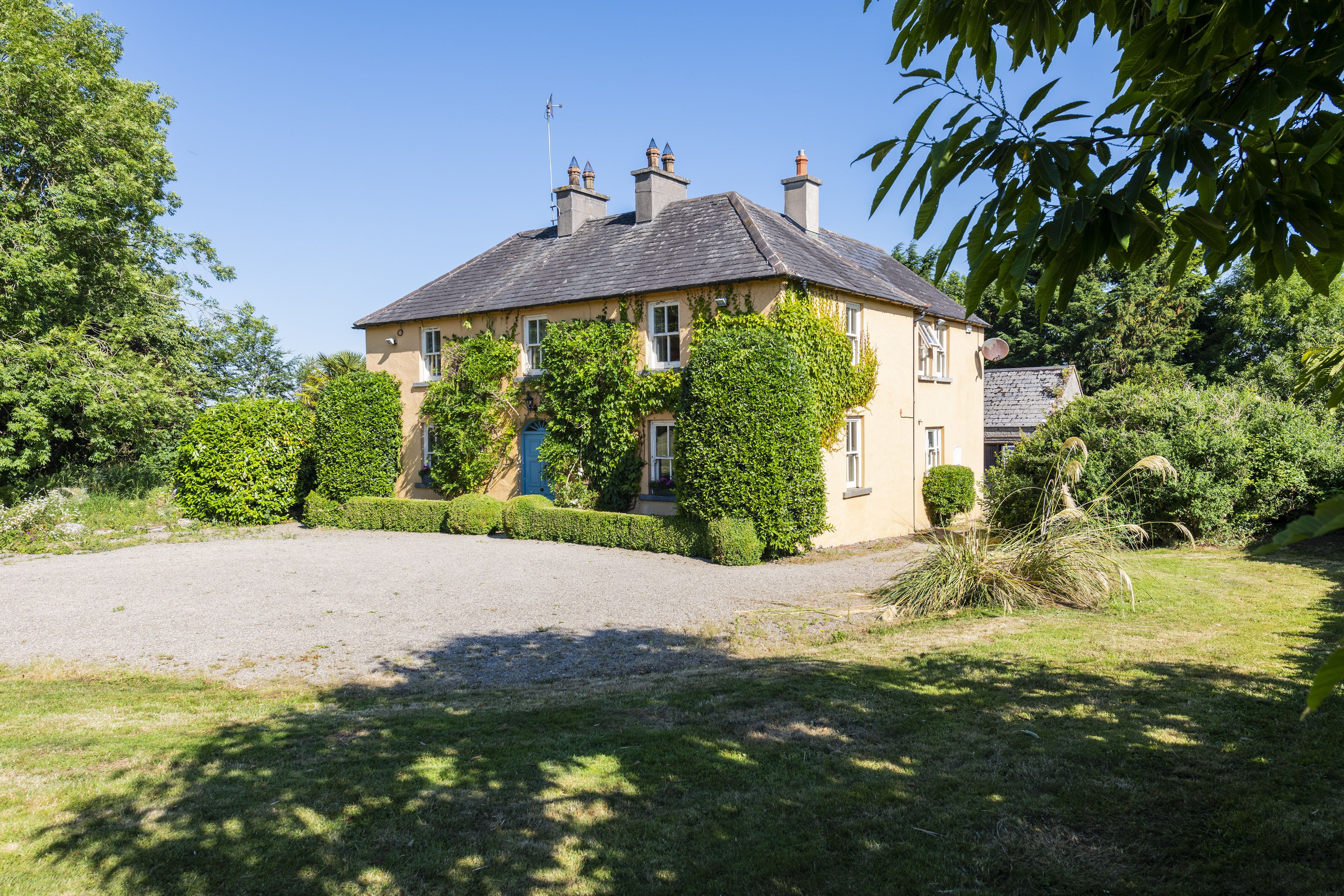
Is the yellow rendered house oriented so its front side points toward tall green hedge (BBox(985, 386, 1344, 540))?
no

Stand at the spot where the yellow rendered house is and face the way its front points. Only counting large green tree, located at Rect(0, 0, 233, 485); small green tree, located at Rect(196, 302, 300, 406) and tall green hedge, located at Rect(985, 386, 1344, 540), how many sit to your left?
1

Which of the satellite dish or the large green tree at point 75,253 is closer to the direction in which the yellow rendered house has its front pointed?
the large green tree

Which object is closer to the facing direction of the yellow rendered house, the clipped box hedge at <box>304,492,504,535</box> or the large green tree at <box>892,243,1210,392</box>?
the clipped box hedge

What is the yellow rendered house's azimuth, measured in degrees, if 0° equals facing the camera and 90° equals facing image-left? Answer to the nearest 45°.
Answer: approximately 45°

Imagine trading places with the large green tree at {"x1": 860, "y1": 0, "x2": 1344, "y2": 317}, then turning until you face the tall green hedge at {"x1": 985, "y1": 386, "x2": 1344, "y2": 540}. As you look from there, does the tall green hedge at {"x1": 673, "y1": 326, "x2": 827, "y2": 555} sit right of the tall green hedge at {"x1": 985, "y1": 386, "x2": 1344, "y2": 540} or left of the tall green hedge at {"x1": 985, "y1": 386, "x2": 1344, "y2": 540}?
left

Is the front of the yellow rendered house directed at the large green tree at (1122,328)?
no

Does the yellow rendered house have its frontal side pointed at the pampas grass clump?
no

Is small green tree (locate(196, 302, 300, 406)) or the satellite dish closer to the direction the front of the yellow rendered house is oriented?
the small green tree

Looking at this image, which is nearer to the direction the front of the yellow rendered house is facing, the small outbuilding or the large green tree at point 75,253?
the large green tree

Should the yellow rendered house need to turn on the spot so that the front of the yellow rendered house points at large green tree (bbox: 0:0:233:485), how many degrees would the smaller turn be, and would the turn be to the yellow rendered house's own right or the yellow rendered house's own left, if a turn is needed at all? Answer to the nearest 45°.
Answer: approximately 45° to the yellow rendered house's own right

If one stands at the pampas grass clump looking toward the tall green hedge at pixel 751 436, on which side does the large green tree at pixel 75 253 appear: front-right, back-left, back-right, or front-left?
front-left

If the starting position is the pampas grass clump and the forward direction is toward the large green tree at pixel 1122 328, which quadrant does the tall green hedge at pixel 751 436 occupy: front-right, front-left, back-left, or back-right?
front-left

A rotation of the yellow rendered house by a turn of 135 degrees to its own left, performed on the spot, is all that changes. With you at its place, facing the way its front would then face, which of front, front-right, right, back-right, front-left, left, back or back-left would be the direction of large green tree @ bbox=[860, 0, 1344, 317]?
right

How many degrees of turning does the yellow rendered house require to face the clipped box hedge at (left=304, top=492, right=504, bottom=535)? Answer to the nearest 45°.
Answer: approximately 45° to its right

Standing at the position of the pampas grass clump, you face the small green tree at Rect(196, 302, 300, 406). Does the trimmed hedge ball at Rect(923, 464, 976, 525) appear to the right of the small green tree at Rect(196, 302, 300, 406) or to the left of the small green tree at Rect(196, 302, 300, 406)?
right
